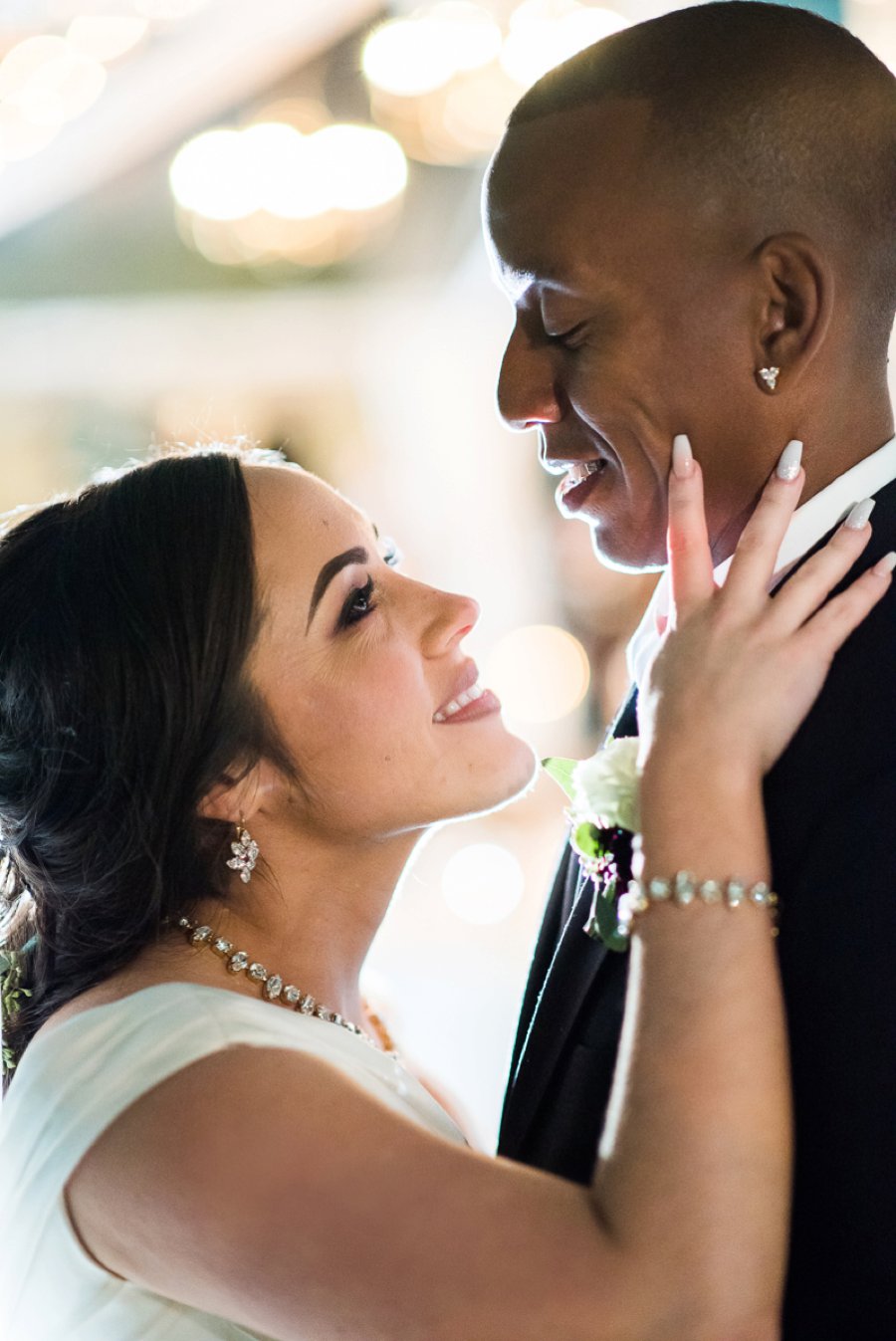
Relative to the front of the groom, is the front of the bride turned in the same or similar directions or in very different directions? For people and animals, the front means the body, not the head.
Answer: very different directions

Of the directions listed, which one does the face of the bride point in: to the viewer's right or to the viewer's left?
to the viewer's right

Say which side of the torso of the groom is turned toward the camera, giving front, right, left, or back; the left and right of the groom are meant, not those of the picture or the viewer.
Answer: left

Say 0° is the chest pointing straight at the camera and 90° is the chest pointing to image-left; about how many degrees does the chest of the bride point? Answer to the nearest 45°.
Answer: approximately 270°

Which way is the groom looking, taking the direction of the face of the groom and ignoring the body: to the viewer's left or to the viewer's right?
to the viewer's left
